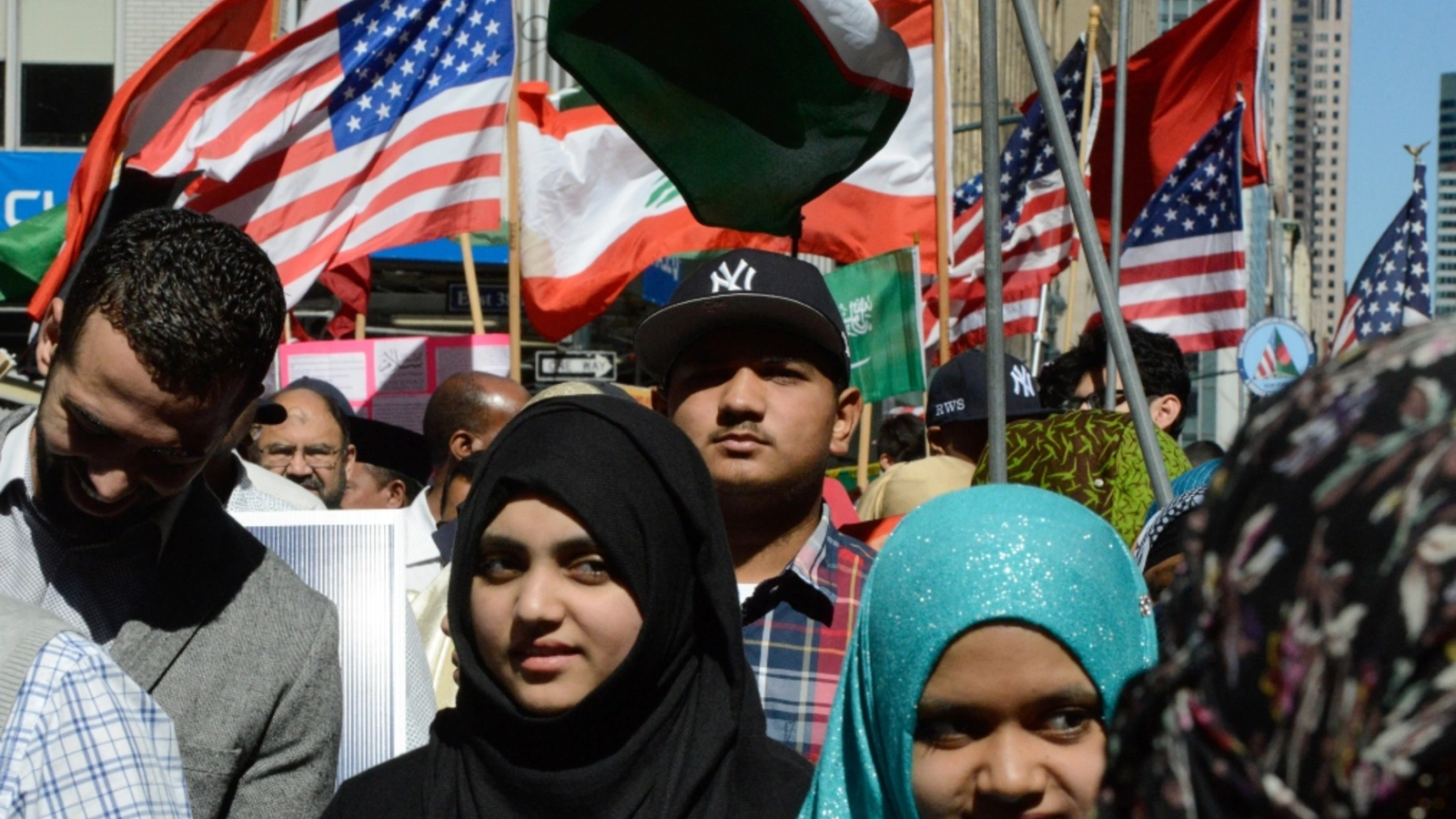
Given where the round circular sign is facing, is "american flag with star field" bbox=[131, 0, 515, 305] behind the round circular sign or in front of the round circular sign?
in front

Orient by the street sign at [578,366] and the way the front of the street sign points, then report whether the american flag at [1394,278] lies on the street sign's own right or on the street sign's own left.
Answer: on the street sign's own left

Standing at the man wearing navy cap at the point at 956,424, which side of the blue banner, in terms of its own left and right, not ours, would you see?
front

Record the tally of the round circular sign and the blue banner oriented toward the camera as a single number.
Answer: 2

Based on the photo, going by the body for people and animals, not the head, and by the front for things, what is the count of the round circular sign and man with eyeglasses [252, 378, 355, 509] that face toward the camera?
2

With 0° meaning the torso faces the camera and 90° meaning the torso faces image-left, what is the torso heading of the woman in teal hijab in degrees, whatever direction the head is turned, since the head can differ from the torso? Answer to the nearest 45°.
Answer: approximately 0°

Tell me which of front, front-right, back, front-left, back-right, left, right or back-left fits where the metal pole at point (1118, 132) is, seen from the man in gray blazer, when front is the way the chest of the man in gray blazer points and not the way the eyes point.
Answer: back-left

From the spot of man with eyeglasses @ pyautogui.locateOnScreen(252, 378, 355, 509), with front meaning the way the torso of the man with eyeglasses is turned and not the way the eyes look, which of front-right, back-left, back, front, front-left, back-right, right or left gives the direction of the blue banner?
back

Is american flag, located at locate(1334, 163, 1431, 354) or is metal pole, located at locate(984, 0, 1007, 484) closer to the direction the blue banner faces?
the metal pole

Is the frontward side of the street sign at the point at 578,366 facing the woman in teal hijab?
yes
